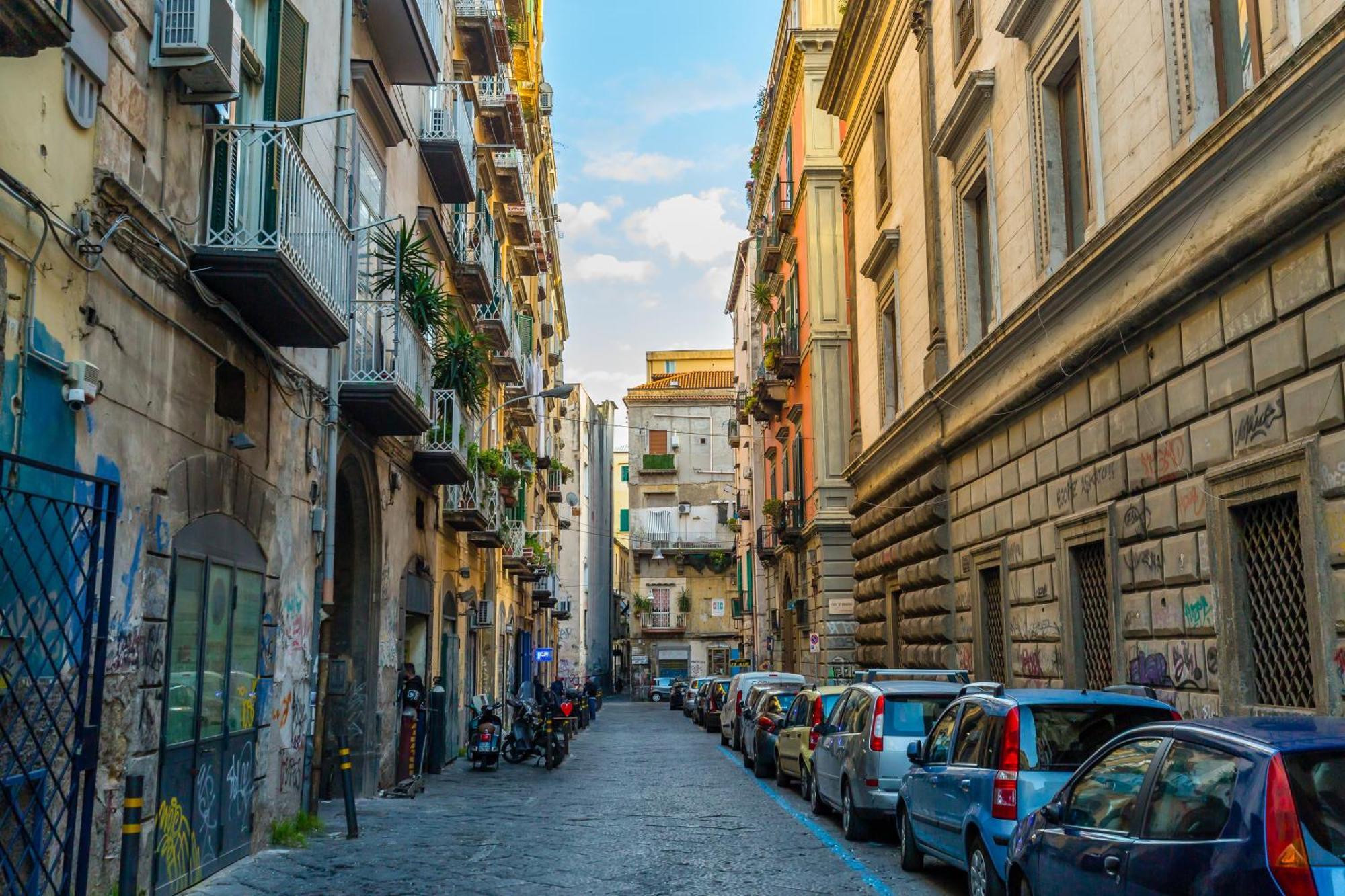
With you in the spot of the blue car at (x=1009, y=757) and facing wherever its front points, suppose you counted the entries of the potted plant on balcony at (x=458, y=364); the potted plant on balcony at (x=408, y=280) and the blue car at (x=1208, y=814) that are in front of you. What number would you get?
2

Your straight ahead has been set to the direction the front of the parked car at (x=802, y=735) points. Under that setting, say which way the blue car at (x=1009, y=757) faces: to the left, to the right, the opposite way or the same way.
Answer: the same way

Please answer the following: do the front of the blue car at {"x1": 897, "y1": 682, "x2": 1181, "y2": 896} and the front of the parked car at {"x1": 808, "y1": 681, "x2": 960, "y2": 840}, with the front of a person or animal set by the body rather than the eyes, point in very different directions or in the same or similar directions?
same or similar directions

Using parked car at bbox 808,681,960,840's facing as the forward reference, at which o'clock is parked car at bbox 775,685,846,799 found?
parked car at bbox 775,685,846,799 is roughly at 1 o'clock from parked car at bbox 808,681,960,840.

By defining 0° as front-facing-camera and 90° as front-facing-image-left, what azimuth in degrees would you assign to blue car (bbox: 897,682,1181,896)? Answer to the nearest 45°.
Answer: approximately 135°

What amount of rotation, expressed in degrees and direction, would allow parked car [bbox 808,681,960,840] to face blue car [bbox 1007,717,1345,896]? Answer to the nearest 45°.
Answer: approximately 135° to its left

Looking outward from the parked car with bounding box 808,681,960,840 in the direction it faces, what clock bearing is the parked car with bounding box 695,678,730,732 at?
the parked car with bounding box 695,678,730,732 is roughly at 1 o'clock from the parked car with bounding box 808,681,960,840.

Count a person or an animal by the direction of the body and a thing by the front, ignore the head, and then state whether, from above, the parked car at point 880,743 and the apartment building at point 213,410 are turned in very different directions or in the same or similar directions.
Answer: very different directions

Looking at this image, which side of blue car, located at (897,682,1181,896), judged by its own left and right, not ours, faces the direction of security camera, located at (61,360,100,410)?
left

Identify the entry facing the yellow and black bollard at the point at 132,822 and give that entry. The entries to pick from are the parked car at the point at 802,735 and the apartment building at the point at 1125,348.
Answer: the apartment building

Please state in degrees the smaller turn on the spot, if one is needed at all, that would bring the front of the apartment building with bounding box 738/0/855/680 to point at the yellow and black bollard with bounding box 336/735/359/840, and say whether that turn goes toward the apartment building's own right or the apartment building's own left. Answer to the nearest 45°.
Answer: approximately 90° to the apartment building's own left

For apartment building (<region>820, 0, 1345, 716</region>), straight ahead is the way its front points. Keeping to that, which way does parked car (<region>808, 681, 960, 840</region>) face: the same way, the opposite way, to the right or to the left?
to the right

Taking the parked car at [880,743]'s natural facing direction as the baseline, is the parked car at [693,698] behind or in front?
in front

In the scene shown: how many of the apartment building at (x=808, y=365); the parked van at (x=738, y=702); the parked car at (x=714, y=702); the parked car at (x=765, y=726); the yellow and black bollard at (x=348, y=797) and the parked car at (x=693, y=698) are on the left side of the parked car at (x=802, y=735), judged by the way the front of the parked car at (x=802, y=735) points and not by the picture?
1

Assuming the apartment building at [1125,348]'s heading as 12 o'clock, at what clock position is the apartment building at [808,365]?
the apartment building at [808,365] is roughly at 4 o'clock from the apartment building at [1125,348].

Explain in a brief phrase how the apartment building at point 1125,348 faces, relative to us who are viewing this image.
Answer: facing the viewer and to the left of the viewer

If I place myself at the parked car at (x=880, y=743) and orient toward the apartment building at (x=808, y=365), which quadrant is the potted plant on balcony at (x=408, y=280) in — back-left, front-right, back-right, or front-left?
front-left

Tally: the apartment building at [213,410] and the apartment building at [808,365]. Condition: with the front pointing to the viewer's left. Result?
1
